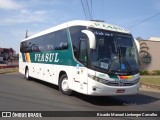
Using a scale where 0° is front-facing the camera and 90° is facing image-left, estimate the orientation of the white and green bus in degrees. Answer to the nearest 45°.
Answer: approximately 315°

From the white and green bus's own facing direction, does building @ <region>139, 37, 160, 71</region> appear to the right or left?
on its left
